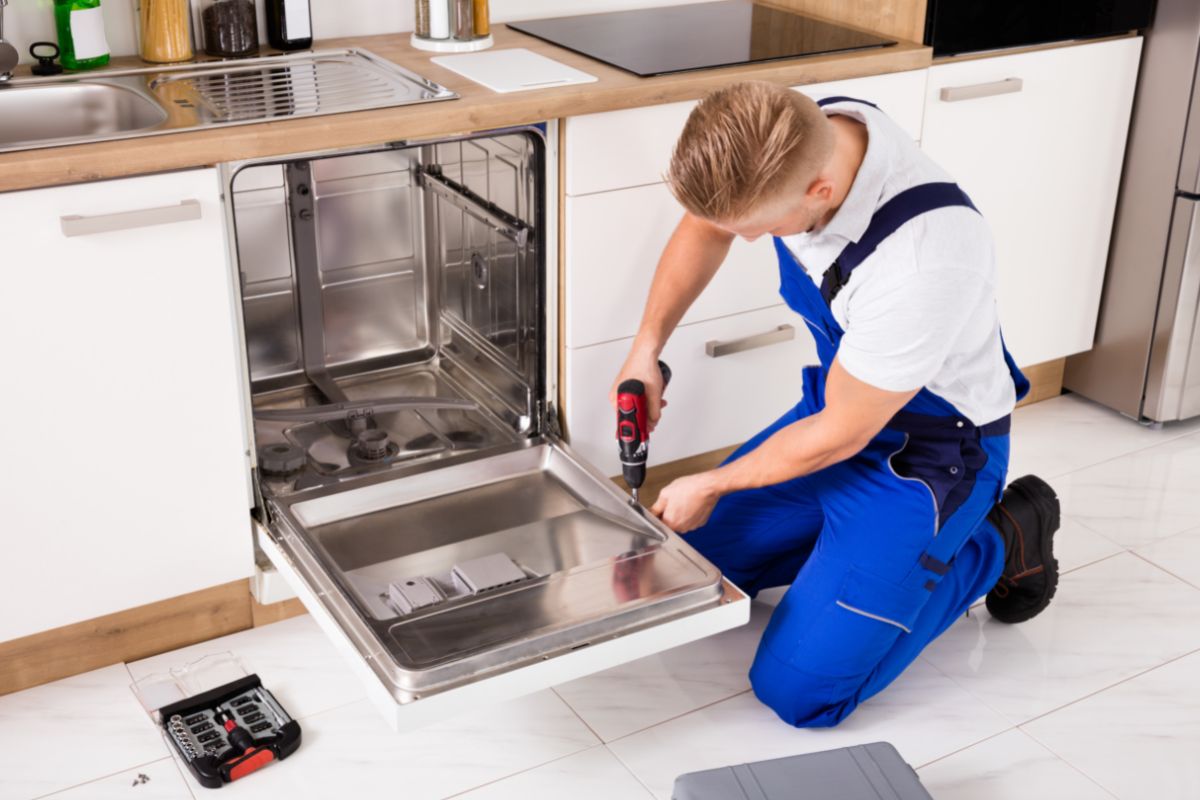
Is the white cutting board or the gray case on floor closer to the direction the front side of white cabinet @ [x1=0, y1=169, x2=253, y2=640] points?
the gray case on floor

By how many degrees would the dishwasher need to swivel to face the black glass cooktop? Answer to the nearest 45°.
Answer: approximately 90° to its left

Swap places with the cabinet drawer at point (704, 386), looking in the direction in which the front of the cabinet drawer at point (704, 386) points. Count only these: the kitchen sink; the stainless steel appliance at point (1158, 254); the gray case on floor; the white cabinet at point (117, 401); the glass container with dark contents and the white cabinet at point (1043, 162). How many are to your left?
2

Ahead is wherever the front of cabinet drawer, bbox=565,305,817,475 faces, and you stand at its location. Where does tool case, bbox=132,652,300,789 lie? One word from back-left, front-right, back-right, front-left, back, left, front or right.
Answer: right

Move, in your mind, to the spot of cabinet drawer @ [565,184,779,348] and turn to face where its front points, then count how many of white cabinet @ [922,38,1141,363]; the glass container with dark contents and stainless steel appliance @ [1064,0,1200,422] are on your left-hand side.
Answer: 2

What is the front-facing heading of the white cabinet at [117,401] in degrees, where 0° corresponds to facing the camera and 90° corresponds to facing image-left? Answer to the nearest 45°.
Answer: approximately 315°

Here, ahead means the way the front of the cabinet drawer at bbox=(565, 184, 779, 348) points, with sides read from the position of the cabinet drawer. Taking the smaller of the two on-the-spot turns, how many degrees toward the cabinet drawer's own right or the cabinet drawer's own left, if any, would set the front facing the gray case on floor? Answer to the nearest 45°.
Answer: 0° — it already faces it

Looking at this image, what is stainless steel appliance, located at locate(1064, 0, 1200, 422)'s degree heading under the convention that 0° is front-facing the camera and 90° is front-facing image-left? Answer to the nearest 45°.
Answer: approximately 315°

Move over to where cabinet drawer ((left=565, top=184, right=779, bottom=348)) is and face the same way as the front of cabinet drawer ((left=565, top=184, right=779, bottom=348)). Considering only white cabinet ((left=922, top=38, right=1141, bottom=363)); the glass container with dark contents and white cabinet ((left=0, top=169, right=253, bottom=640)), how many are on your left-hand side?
1

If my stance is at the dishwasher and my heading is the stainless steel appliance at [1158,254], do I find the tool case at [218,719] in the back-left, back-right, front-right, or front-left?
back-right

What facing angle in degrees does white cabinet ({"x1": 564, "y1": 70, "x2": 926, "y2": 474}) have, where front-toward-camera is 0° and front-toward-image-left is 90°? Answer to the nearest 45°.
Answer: approximately 315°

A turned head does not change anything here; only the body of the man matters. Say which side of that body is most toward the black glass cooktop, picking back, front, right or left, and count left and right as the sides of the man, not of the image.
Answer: right

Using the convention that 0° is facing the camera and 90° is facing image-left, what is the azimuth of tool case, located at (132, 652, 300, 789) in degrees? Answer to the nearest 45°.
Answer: approximately 315°
